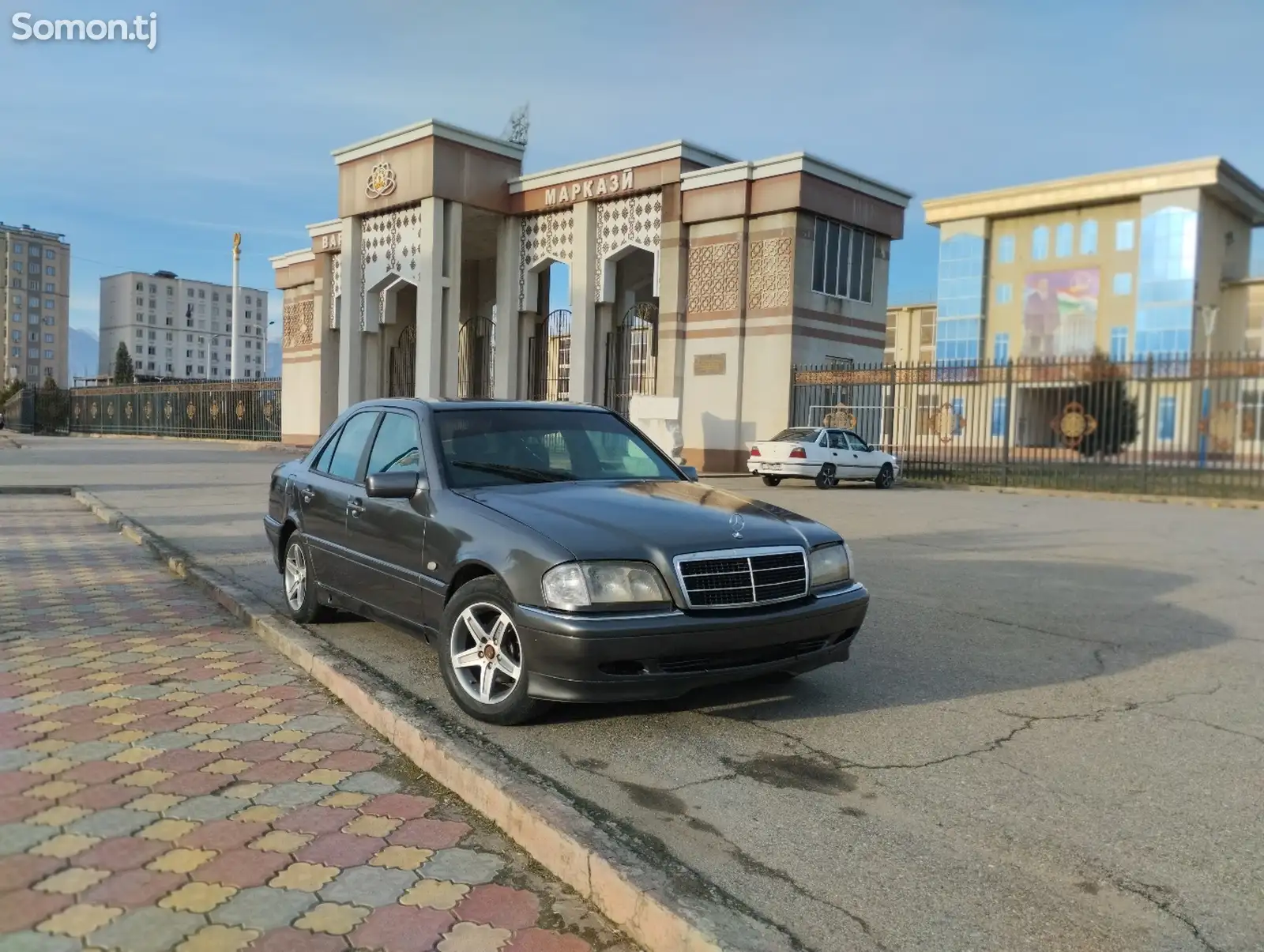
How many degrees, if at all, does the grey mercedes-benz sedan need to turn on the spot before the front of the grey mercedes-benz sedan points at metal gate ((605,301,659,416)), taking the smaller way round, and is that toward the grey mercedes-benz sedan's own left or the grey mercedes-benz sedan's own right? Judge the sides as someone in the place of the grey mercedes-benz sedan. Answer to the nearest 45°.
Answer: approximately 135° to the grey mercedes-benz sedan's own left

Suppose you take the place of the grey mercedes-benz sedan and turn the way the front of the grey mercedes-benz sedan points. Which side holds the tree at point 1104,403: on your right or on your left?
on your left

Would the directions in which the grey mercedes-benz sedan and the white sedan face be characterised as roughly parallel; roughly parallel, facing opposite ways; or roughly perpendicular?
roughly perpendicular

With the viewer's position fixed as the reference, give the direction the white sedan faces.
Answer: facing away from the viewer and to the right of the viewer

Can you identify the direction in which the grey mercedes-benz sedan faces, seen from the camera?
facing the viewer and to the right of the viewer

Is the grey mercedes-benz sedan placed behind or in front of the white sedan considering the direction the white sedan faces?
behind

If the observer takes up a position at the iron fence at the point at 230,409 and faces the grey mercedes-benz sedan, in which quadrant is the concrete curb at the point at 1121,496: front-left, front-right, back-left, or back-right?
front-left

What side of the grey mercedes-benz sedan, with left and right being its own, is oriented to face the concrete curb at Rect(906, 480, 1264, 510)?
left

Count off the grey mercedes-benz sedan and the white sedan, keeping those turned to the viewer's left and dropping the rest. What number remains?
0

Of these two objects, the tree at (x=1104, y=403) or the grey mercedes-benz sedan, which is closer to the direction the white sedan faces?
the tree

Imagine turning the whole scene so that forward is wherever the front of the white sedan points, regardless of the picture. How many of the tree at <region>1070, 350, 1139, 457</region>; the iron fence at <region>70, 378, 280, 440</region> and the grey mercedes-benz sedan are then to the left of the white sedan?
1

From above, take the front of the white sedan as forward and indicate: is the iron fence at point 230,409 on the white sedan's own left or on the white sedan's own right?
on the white sedan's own left
